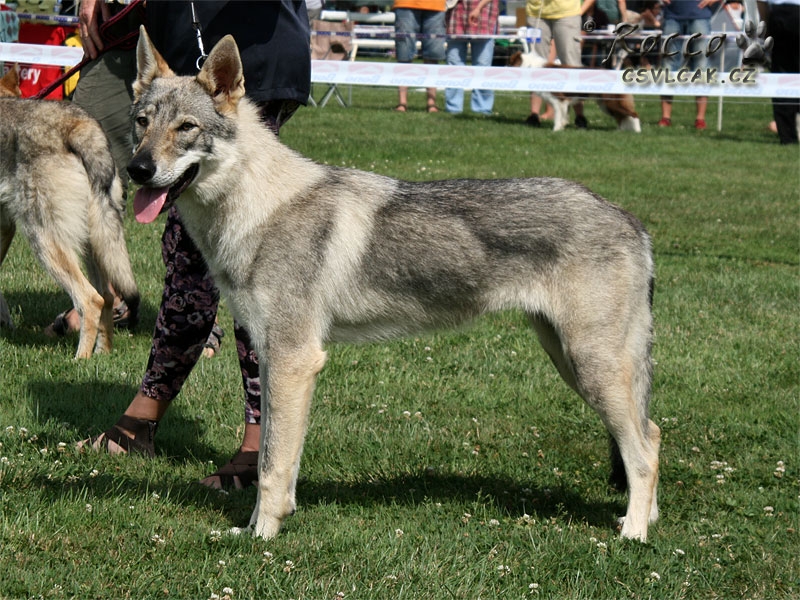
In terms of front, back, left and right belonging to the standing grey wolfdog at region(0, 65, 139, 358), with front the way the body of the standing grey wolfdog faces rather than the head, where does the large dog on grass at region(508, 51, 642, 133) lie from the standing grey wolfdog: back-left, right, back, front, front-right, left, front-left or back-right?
right

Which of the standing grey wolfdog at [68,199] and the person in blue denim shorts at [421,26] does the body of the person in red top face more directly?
the standing grey wolfdog

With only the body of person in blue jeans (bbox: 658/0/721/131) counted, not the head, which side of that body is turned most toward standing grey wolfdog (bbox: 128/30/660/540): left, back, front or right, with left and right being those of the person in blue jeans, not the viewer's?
front

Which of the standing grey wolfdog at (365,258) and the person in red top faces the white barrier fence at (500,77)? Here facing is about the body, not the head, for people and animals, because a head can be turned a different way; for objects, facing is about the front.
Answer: the person in red top

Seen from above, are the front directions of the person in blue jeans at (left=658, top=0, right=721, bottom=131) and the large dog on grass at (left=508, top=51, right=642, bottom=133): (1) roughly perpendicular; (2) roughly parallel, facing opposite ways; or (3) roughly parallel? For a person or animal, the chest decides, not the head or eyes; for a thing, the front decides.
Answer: roughly perpendicular

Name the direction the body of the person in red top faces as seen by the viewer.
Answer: toward the camera

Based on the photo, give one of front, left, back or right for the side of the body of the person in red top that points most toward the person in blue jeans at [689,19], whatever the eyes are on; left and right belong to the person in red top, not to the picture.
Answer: left

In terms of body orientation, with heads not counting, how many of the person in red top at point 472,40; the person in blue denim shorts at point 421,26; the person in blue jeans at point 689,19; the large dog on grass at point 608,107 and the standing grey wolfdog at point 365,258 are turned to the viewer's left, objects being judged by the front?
2

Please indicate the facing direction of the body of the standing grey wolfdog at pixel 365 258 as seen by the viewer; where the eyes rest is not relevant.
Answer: to the viewer's left

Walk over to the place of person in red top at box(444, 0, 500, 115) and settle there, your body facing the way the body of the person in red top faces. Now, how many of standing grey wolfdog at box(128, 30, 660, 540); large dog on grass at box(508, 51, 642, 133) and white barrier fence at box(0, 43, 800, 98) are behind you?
0

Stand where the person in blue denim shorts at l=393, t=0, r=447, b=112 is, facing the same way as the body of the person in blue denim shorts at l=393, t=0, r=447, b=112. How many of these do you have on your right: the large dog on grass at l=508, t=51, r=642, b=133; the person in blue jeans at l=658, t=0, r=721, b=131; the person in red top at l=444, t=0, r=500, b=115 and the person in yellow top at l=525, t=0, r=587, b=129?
0

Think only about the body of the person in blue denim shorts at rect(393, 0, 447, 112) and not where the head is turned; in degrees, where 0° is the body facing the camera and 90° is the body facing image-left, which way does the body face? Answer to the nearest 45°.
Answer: approximately 0°

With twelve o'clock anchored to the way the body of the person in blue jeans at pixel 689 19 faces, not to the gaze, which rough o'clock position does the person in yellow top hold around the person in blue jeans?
The person in yellow top is roughly at 2 o'clock from the person in blue jeans.

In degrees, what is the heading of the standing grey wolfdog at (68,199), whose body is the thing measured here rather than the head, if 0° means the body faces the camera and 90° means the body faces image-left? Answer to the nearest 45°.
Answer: approximately 135°

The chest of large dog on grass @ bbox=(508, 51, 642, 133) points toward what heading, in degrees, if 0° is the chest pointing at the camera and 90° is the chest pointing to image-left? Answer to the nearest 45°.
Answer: approximately 90°

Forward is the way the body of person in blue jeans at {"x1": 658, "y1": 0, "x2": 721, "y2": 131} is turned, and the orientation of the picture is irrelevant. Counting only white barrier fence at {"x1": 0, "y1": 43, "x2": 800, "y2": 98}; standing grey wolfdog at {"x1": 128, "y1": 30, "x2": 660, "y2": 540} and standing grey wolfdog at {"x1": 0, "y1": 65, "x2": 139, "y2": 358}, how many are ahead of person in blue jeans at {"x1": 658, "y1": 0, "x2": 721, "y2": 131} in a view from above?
3

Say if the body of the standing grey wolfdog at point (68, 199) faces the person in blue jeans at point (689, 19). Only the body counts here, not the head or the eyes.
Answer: no

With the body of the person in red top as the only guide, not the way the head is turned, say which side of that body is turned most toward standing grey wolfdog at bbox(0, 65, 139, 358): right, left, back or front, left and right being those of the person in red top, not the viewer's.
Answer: front
